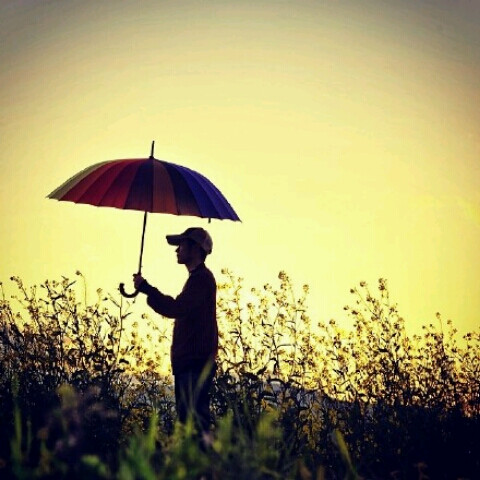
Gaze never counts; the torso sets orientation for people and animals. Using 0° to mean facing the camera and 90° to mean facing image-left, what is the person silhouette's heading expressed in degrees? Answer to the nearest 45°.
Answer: approximately 90°
